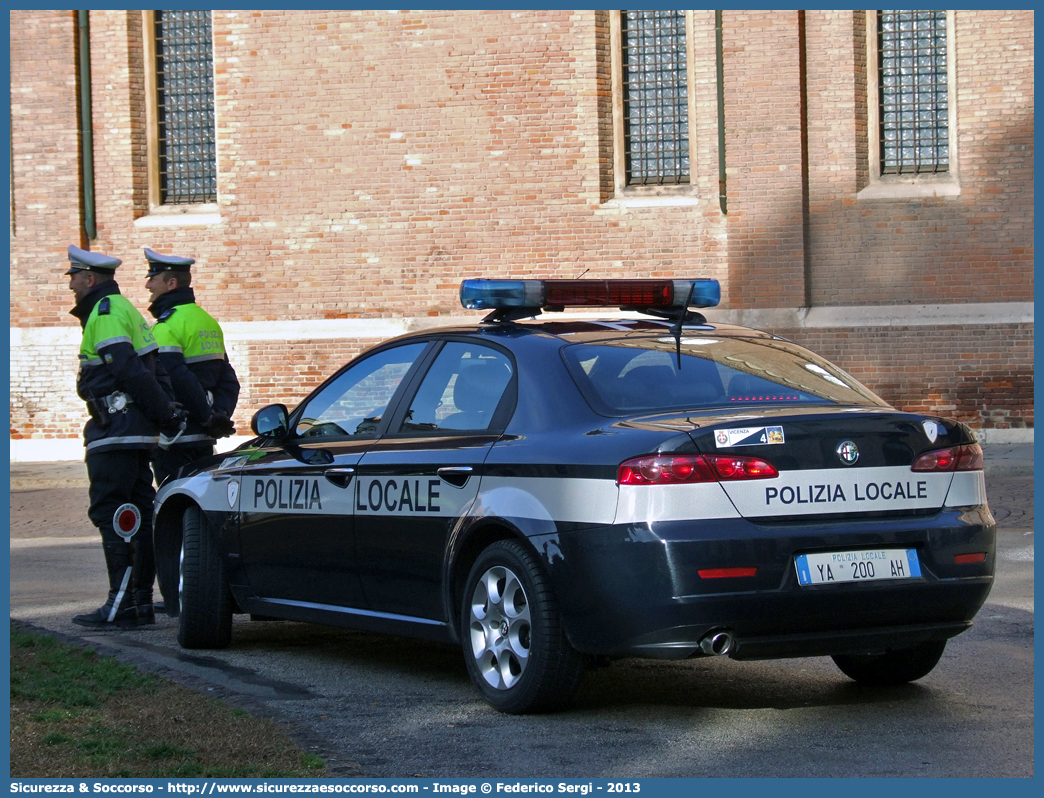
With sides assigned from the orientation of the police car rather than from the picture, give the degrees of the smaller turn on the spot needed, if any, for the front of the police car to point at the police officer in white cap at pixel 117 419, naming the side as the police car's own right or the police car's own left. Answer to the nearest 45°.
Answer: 0° — it already faces them

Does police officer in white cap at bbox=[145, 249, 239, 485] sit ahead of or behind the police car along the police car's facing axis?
ahead

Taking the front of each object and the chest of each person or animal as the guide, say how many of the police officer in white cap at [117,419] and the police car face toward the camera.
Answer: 0

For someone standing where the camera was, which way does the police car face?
facing away from the viewer and to the left of the viewer
